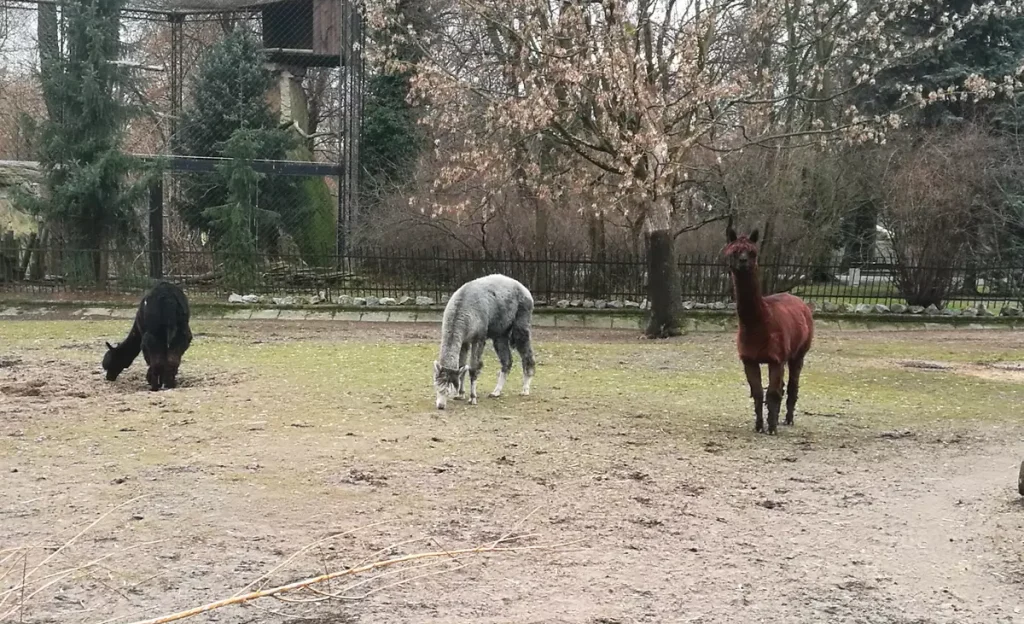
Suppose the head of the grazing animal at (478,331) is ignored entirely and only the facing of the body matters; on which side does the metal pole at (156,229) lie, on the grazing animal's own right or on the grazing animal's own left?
on the grazing animal's own right

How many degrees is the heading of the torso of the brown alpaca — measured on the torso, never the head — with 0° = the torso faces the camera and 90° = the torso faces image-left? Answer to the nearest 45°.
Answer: approximately 45°

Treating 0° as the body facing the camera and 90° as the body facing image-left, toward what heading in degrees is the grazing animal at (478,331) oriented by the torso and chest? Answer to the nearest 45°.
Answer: approximately 45°

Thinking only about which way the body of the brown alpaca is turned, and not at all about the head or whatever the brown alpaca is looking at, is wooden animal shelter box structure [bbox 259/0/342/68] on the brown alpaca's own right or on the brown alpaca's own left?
on the brown alpaca's own right

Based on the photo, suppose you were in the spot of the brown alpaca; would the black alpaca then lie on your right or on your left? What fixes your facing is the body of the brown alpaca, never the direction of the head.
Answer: on your right

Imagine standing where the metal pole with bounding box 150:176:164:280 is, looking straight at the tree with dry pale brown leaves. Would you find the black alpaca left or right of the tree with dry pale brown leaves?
right

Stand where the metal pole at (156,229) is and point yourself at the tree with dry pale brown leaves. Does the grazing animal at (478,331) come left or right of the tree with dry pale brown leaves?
right

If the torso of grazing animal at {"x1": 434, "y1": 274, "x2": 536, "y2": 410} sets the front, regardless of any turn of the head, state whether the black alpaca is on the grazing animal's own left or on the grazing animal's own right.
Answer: on the grazing animal's own right

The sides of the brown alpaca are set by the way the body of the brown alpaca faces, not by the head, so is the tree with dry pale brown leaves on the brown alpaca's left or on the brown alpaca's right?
on the brown alpaca's right
